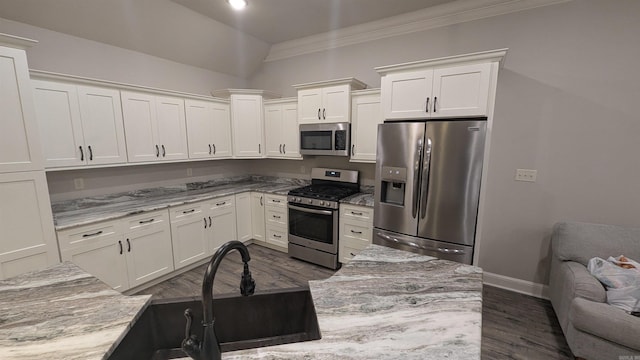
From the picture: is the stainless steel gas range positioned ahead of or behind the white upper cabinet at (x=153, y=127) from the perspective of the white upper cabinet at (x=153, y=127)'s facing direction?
ahead

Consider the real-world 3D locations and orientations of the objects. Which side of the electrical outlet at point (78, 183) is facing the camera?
front

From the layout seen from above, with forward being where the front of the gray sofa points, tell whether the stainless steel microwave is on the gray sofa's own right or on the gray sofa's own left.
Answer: on the gray sofa's own right

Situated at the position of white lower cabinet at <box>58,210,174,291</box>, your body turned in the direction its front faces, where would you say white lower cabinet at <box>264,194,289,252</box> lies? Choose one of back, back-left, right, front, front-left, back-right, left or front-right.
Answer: front-left

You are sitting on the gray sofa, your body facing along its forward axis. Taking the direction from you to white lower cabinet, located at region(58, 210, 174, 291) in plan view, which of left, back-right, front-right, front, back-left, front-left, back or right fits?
front-right

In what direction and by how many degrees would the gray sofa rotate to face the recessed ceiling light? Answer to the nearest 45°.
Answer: approximately 45° to its right

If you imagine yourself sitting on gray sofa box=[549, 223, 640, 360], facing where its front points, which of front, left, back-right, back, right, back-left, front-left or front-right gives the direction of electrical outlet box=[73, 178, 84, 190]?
front-right

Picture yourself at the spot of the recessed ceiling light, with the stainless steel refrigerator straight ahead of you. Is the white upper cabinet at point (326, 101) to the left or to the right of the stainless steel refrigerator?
left

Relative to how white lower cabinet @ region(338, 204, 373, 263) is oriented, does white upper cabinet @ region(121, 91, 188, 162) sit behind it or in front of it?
in front

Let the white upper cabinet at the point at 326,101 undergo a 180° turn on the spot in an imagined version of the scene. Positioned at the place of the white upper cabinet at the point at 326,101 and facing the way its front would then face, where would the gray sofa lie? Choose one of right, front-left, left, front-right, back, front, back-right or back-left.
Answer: right

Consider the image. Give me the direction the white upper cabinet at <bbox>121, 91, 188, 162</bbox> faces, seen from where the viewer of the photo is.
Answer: facing the viewer and to the right of the viewer

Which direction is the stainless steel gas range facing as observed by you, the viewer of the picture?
facing the viewer and to the left of the viewer
